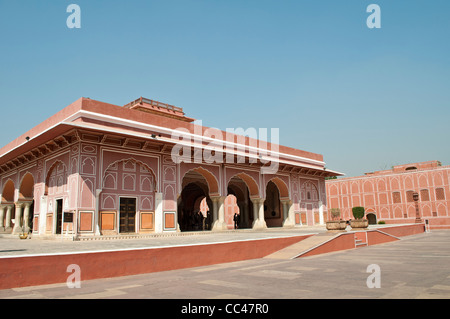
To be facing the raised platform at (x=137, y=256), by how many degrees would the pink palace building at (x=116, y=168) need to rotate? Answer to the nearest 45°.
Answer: approximately 45° to its right

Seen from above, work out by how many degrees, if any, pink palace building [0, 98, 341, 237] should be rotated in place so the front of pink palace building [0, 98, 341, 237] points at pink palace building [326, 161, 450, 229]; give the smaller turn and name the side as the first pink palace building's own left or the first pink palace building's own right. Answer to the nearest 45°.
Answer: approximately 90° to the first pink palace building's own left

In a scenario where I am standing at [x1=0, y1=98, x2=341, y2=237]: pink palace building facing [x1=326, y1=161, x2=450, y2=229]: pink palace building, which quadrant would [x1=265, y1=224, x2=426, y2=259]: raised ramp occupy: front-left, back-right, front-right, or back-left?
front-right

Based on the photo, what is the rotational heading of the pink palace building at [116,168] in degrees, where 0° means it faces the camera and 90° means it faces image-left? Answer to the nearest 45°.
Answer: approximately 315°

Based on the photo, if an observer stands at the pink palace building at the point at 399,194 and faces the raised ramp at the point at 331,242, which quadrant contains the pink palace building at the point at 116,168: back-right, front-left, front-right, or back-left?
front-right

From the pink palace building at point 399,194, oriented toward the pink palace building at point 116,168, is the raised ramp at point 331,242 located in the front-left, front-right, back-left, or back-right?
front-left

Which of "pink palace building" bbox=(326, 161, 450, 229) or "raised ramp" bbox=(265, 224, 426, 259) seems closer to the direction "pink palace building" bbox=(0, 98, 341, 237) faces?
the raised ramp
